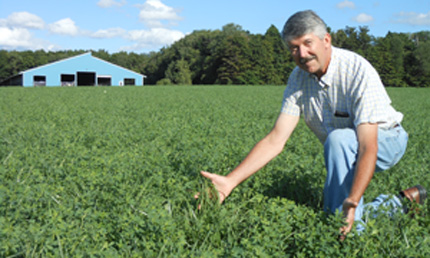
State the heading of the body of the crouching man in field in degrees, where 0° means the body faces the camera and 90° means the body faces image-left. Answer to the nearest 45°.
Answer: approximately 45°
